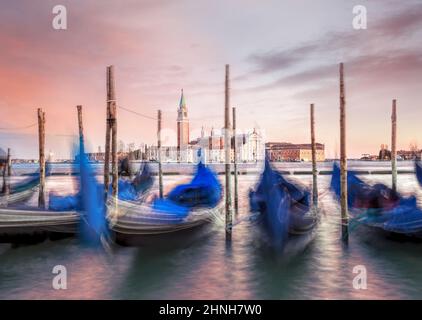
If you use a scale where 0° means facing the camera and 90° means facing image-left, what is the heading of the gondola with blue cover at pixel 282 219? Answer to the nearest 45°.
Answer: approximately 0°

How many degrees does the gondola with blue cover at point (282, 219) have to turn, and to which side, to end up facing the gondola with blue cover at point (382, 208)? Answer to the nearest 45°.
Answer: approximately 135° to its left

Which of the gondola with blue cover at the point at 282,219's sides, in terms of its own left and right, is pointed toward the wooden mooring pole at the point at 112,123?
right
